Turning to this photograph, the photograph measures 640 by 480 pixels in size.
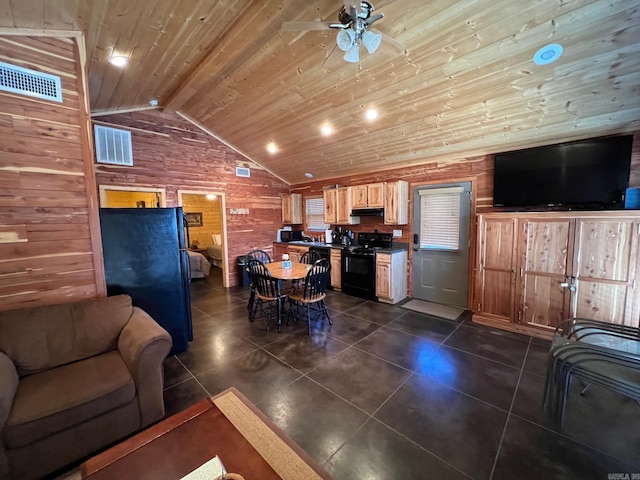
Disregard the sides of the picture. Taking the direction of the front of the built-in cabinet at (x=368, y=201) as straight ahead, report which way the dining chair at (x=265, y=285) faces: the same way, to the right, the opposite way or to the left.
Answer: the opposite way

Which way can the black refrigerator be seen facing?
to the viewer's right

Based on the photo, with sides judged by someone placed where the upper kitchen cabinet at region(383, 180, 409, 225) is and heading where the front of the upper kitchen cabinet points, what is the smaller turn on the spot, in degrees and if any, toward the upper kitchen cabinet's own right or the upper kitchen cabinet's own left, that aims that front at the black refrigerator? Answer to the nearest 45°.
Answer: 0° — it already faces it

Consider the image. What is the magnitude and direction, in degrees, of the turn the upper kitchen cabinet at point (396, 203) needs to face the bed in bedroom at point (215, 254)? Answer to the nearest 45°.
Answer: approximately 45° to its right

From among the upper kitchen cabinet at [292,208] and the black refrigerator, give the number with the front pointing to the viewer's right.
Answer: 1

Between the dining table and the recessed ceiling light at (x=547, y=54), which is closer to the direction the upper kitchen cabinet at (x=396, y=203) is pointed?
the dining table
